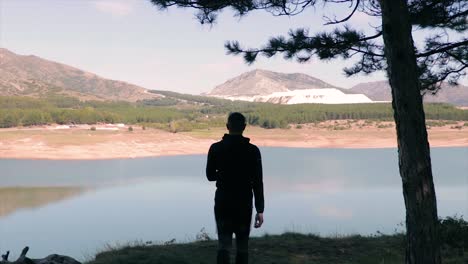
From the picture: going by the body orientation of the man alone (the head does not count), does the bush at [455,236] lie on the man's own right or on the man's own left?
on the man's own right

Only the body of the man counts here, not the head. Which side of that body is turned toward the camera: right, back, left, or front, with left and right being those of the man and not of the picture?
back

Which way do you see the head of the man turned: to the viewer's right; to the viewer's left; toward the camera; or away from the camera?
away from the camera
